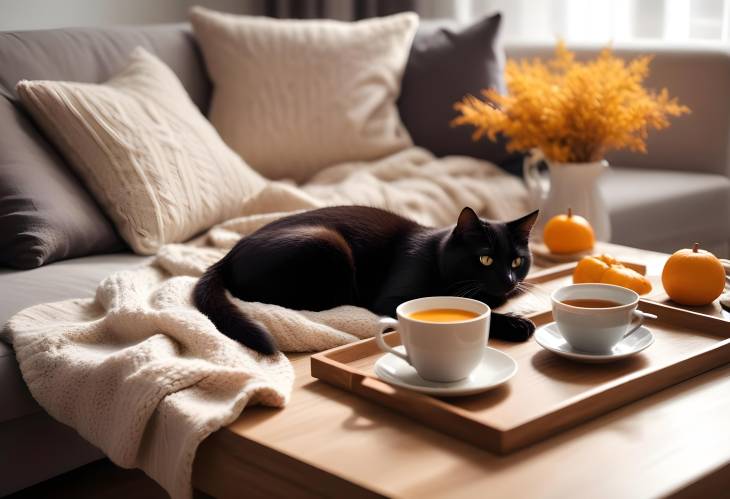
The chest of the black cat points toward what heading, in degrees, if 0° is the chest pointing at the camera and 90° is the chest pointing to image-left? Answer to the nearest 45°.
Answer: approximately 270°

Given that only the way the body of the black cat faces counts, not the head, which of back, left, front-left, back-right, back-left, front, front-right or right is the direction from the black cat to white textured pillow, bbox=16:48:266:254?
back-left

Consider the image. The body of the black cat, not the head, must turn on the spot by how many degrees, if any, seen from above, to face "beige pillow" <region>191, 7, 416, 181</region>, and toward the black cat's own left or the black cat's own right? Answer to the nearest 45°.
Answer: approximately 90° to the black cat's own left

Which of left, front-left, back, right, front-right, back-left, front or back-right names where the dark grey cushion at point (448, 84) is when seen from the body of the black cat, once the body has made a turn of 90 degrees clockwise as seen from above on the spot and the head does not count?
back

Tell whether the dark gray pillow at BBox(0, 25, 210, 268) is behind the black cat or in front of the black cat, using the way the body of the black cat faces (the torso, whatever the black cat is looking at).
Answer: behind

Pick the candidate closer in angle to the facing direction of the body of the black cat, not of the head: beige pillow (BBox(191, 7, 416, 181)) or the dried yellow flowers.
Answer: the dried yellow flowers
